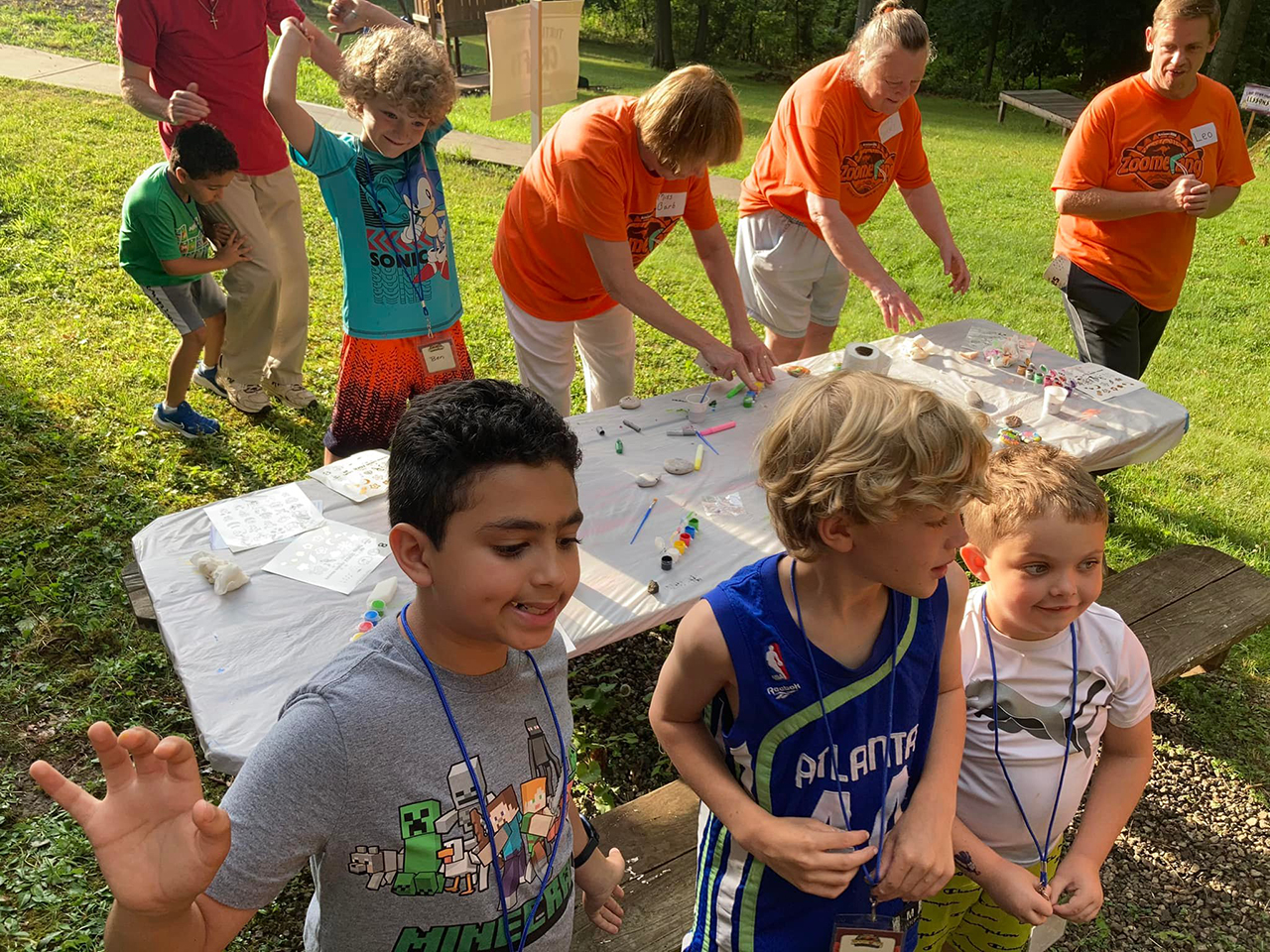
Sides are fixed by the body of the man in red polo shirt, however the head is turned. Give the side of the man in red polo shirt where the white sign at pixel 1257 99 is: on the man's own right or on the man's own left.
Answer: on the man's own left

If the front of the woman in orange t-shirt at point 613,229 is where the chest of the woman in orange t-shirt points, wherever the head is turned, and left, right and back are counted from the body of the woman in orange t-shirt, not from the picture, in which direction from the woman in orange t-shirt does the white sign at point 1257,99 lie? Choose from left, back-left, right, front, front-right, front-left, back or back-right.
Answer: left

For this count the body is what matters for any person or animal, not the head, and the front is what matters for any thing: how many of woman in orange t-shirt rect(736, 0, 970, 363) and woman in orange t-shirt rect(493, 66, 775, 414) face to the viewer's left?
0

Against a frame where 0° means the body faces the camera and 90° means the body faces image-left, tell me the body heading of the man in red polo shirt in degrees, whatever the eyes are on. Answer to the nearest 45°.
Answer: approximately 0°

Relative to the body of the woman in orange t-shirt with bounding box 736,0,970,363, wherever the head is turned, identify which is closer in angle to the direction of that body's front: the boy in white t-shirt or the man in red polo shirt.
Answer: the boy in white t-shirt

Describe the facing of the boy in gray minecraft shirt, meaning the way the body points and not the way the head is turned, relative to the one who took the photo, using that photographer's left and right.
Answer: facing the viewer and to the right of the viewer

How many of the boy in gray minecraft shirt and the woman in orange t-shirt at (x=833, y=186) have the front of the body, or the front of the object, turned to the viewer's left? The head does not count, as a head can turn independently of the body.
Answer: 0

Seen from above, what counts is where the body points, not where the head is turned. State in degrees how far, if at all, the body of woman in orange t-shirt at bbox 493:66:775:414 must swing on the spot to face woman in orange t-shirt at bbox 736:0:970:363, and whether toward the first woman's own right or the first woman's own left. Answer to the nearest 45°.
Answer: approximately 90° to the first woman's own left

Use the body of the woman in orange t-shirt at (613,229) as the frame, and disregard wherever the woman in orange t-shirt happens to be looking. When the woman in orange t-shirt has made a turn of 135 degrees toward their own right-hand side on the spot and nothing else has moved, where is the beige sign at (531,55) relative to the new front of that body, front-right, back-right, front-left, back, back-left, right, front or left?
right
